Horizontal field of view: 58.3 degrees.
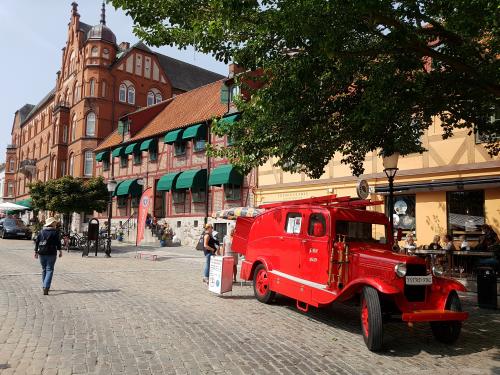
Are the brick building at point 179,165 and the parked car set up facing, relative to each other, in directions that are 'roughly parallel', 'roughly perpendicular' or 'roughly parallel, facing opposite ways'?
roughly perpendicular

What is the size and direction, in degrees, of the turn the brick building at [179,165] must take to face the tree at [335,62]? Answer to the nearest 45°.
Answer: approximately 45° to its left

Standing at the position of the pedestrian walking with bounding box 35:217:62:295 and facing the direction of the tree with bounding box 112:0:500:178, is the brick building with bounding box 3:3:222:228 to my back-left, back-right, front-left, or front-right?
back-left

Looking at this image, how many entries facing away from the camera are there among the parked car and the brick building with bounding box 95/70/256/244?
0

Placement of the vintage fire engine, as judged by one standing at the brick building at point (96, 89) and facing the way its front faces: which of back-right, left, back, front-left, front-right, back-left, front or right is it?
front-left

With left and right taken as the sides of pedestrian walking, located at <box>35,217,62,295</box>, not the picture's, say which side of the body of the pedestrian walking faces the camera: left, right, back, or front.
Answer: back
